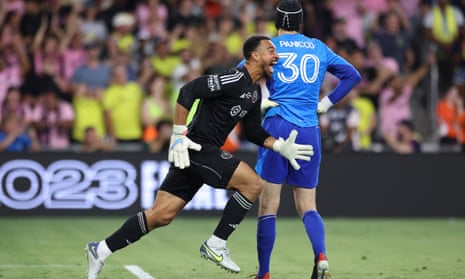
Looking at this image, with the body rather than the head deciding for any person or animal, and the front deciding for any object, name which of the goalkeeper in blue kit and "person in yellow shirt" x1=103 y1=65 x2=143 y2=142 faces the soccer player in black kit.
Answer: the person in yellow shirt

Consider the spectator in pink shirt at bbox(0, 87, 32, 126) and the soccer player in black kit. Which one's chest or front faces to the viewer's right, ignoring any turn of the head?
the soccer player in black kit

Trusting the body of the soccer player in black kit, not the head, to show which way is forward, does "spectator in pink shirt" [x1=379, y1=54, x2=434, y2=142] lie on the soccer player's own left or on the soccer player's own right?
on the soccer player's own left

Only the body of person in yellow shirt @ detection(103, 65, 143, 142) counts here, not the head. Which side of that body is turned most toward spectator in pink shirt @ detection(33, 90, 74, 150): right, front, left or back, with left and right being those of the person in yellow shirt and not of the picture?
right

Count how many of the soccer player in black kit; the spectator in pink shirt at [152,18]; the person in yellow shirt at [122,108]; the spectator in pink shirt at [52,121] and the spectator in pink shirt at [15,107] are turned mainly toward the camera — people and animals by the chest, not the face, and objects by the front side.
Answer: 4

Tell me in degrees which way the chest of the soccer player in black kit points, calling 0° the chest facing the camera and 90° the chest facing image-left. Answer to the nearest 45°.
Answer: approximately 270°

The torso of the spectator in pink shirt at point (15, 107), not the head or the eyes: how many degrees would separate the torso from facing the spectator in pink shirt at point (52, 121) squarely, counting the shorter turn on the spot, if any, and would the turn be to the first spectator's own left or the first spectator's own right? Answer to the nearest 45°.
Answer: approximately 90° to the first spectator's own left

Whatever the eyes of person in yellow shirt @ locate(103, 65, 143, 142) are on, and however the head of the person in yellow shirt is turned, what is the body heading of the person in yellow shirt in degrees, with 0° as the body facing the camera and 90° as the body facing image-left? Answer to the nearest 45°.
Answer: approximately 0°

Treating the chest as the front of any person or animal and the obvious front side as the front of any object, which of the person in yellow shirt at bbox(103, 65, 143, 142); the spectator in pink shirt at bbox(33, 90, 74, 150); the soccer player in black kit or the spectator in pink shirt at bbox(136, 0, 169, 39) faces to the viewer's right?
the soccer player in black kit

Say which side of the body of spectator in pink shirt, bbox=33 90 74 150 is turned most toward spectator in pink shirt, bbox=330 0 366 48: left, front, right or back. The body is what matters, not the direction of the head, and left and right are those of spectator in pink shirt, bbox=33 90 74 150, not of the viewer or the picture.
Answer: left

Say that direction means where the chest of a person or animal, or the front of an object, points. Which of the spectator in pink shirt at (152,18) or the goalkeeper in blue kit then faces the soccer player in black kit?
the spectator in pink shirt

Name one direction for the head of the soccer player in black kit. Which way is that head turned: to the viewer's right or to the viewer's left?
to the viewer's right
